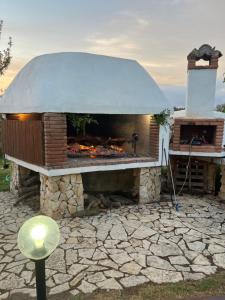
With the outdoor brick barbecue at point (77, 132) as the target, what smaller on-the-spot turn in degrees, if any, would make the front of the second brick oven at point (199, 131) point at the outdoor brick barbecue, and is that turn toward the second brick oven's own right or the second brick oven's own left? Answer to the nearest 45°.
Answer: approximately 45° to the second brick oven's own right

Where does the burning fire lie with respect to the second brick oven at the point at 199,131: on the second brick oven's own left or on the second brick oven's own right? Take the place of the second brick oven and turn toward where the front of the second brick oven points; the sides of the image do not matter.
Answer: on the second brick oven's own right

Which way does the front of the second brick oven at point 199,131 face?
toward the camera

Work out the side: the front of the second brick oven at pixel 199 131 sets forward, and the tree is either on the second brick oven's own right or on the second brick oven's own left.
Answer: on the second brick oven's own right

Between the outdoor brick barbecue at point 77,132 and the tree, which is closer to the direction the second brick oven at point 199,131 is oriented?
the outdoor brick barbecue
